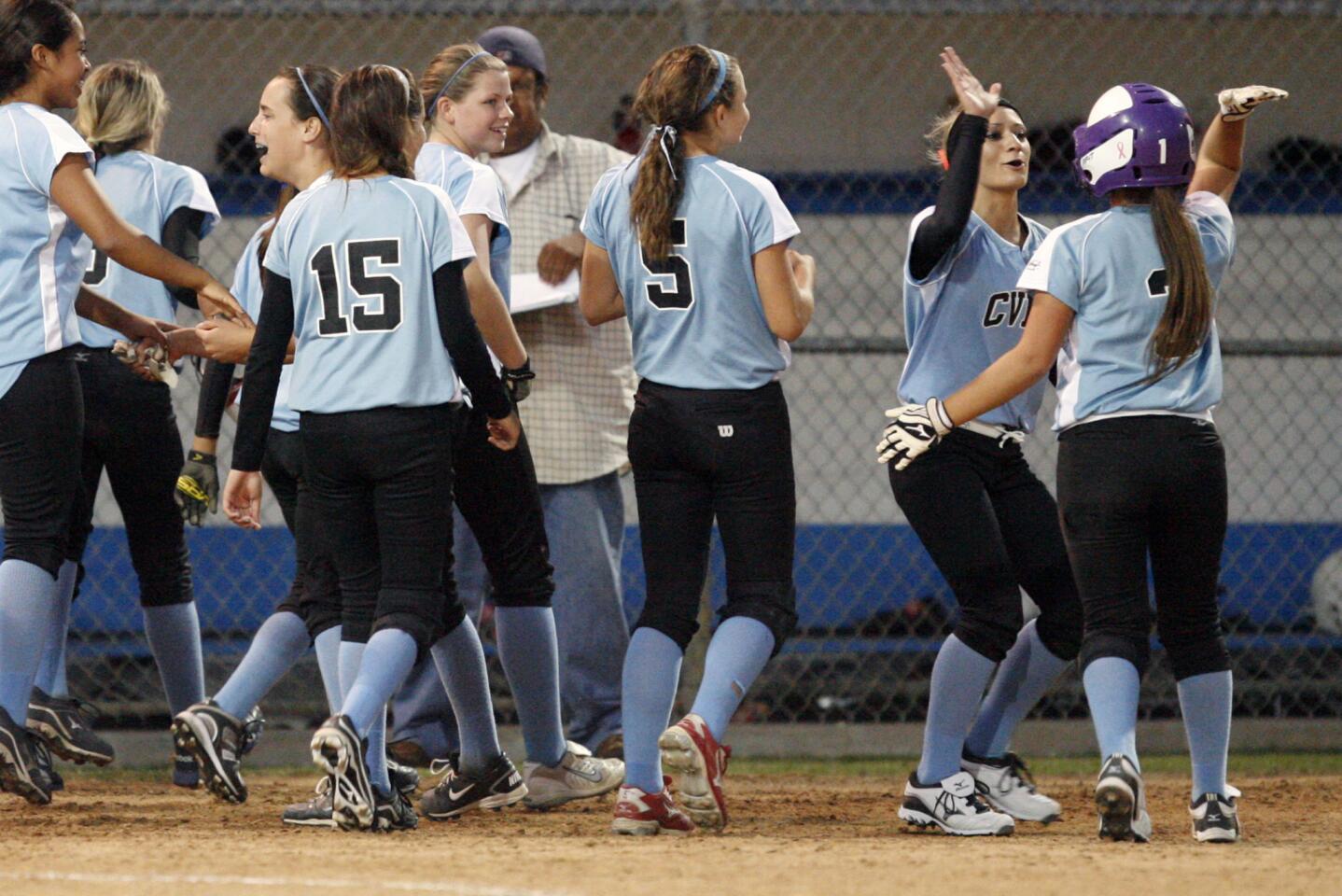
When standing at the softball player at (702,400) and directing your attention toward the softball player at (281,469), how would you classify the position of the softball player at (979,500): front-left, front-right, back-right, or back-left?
back-right

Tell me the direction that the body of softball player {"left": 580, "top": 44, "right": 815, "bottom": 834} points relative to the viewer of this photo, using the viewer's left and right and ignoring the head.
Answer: facing away from the viewer and to the right of the viewer

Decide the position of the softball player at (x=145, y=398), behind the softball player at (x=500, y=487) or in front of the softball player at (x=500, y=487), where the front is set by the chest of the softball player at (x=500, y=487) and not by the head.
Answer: behind

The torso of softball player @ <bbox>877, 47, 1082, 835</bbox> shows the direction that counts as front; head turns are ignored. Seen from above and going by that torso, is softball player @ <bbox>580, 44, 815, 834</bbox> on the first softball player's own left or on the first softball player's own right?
on the first softball player's own right

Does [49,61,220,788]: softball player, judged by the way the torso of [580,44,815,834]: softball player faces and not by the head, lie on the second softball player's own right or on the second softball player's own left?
on the second softball player's own left

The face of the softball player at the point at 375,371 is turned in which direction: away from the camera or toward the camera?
away from the camera

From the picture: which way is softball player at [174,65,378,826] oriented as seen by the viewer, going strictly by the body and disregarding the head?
to the viewer's left

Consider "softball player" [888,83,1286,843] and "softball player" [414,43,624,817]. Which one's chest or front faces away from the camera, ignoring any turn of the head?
"softball player" [888,83,1286,843]

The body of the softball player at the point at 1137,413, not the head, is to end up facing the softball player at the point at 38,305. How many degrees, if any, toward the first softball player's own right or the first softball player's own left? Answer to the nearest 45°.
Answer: approximately 90° to the first softball player's own left

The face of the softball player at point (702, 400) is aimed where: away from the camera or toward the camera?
away from the camera

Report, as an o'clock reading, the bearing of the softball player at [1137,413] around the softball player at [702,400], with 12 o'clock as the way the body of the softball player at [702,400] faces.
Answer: the softball player at [1137,413] is roughly at 2 o'clock from the softball player at [702,400].
